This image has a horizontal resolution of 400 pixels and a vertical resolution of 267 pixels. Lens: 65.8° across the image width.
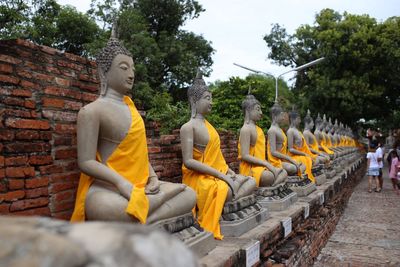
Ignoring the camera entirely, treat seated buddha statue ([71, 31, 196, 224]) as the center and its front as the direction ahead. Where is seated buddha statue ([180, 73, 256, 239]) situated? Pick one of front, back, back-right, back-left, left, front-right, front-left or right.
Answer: left

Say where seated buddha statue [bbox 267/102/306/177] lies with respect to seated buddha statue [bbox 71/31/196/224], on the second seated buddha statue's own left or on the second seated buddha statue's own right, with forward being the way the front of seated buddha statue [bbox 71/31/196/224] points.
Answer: on the second seated buddha statue's own left

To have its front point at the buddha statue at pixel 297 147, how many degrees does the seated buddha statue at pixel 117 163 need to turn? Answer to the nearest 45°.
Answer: approximately 90° to its left

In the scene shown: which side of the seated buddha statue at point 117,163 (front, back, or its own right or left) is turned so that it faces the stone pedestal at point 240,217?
left

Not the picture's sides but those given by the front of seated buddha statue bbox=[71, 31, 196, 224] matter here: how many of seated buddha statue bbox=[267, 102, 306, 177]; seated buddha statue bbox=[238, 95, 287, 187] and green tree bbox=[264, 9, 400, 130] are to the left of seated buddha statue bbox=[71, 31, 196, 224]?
3

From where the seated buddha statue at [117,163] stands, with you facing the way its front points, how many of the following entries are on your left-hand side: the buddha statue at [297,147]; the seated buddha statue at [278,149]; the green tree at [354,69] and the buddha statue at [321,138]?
4

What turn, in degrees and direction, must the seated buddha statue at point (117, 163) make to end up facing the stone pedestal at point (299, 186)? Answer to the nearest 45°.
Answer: approximately 90° to its left

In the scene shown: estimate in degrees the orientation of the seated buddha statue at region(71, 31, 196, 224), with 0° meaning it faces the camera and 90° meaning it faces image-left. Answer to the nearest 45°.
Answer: approximately 315°

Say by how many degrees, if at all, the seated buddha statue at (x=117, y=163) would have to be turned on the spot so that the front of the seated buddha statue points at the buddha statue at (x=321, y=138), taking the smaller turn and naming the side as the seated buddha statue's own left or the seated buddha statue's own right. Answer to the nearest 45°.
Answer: approximately 90° to the seated buddha statue's own left

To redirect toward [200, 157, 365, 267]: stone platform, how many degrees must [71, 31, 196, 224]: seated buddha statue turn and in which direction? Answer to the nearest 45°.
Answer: approximately 90° to its left

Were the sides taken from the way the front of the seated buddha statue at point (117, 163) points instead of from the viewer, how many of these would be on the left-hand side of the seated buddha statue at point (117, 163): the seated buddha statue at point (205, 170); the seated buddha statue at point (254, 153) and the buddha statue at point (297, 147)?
3

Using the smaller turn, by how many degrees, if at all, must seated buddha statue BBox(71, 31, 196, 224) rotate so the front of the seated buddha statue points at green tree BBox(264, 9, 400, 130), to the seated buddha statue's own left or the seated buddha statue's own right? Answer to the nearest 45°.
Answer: approximately 90° to the seated buddha statue's own left
